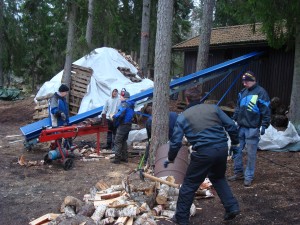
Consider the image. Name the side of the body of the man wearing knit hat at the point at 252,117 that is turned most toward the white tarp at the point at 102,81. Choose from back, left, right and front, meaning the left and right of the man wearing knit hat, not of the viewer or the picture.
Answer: right

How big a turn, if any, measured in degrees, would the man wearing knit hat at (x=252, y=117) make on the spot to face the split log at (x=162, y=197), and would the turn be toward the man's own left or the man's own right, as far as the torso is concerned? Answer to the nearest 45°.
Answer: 0° — they already face it

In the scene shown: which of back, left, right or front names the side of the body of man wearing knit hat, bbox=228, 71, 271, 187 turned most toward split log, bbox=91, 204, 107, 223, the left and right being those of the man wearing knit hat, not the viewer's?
front

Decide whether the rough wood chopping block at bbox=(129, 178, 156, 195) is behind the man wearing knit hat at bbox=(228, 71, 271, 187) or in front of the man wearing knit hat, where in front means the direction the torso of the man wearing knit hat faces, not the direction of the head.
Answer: in front

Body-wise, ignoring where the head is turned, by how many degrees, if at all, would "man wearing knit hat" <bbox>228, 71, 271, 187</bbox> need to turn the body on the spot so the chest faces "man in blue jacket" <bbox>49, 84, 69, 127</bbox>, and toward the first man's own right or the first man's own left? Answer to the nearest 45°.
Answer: approximately 45° to the first man's own right

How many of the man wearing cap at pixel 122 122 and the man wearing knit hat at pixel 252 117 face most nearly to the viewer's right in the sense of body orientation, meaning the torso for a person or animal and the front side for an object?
0

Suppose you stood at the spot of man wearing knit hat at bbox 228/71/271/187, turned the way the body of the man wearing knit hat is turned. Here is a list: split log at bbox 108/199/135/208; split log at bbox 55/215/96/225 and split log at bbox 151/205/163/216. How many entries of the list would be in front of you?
3
